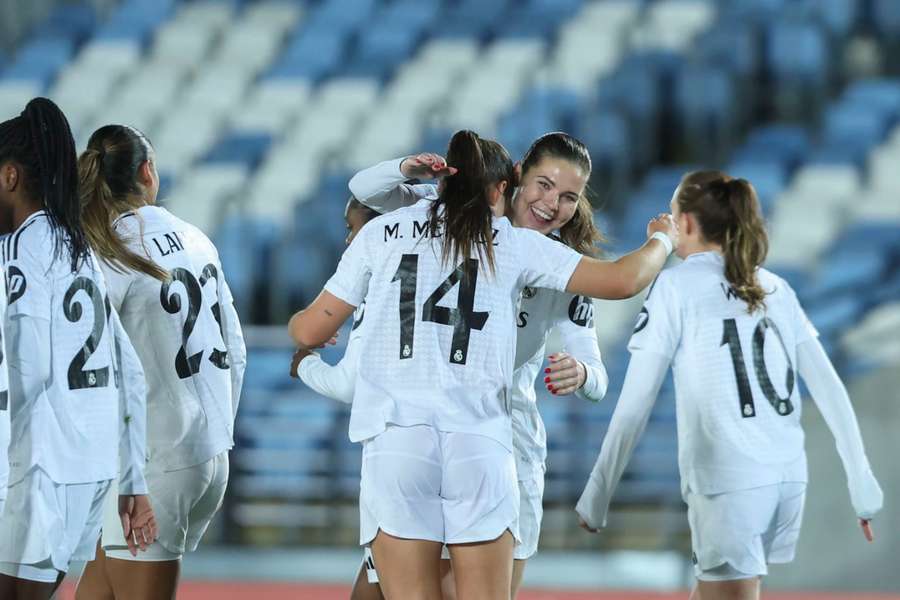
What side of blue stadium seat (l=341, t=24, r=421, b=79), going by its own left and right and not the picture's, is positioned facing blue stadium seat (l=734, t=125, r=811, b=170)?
left

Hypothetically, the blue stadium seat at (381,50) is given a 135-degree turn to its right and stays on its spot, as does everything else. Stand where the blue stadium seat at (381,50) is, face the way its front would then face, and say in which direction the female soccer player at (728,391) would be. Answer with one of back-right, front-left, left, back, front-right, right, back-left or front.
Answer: back

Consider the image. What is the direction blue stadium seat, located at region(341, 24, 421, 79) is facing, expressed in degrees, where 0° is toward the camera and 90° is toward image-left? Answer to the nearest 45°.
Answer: approximately 45°

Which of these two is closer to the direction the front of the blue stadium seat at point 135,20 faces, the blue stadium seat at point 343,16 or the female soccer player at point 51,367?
the female soccer player

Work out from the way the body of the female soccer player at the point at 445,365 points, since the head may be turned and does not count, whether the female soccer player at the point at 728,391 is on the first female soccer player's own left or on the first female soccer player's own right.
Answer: on the first female soccer player's own right

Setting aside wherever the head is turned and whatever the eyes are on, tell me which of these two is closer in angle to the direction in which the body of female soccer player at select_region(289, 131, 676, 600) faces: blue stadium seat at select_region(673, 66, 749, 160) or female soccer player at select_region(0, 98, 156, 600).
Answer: the blue stadium seat

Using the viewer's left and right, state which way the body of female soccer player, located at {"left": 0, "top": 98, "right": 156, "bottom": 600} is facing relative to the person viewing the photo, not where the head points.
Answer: facing away from the viewer and to the left of the viewer

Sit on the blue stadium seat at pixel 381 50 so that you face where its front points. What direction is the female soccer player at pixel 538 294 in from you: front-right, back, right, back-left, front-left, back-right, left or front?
front-left

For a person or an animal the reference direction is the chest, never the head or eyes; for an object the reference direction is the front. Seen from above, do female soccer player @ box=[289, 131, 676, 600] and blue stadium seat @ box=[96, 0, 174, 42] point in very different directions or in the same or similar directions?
very different directions

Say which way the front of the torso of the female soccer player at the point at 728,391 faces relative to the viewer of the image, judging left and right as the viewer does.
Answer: facing away from the viewer and to the left of the viewer

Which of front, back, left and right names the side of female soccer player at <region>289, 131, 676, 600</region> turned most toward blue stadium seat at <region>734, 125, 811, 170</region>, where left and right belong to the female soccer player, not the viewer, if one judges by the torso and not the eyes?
front

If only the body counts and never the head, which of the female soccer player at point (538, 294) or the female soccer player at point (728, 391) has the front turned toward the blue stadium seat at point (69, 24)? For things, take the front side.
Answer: the female soccer player at point (728, 391)

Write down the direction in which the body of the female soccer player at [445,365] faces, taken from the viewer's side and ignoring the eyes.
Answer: away from the camera

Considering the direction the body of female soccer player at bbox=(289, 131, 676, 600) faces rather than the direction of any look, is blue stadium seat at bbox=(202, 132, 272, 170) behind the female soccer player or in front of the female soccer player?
in front

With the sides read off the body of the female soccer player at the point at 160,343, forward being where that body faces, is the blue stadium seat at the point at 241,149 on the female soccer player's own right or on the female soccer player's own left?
on the female soccer player's own right
